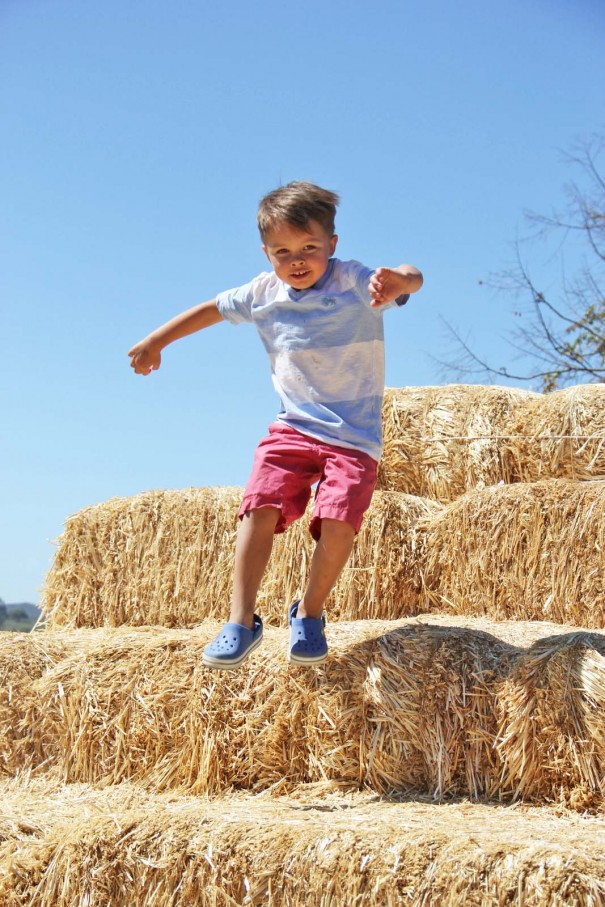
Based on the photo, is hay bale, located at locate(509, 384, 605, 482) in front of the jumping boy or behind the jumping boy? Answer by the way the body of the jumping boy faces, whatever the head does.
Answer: behind

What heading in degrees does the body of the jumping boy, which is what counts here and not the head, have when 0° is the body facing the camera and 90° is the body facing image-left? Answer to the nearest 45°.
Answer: approximately 0°

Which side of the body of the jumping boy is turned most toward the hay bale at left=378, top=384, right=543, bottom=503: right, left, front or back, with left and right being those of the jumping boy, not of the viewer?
back

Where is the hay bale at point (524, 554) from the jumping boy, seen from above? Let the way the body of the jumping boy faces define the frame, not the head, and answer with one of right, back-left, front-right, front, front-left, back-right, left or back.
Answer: back-left
